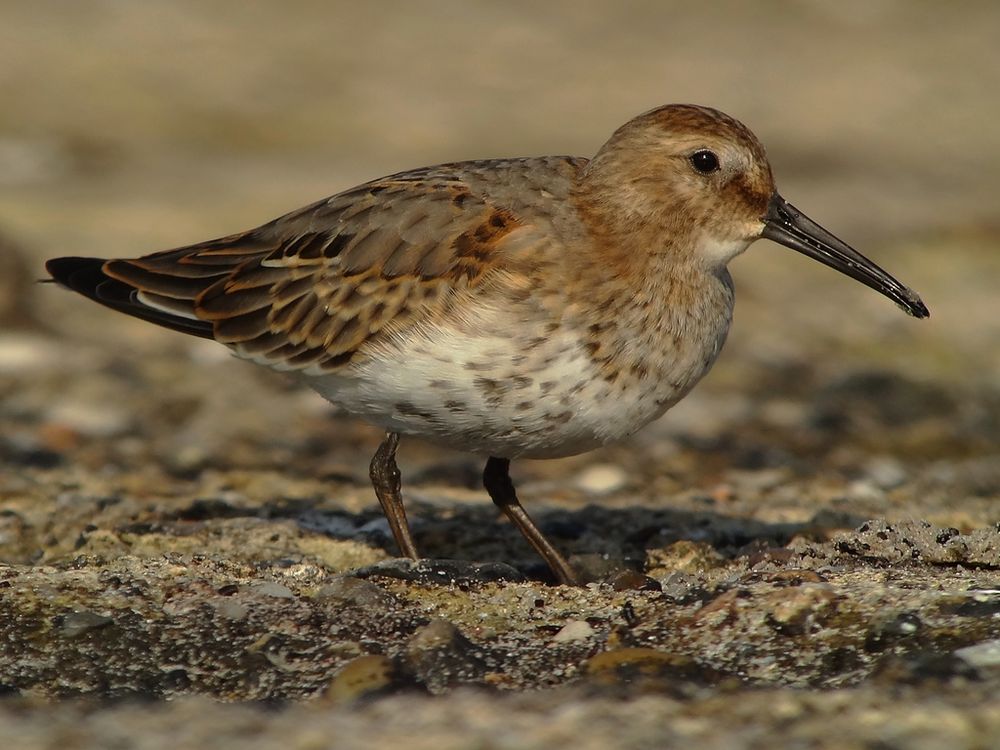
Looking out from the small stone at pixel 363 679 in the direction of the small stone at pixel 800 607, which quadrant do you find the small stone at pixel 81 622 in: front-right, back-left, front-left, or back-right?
back-left

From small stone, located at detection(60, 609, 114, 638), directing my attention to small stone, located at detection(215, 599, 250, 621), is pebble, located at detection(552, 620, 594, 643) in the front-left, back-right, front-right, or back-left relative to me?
front-right

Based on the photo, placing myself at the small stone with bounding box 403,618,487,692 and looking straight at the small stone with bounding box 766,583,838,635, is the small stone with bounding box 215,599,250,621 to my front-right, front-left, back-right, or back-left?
back-left

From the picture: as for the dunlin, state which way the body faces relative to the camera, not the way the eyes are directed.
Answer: to the viewer's right

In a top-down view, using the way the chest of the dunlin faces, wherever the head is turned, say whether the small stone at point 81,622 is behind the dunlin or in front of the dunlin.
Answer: behind

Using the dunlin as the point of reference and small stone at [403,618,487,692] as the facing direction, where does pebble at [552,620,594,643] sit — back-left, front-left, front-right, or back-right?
front-left

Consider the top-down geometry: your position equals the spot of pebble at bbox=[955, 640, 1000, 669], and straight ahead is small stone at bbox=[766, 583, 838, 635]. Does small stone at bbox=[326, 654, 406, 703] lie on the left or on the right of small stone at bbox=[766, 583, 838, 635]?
left
